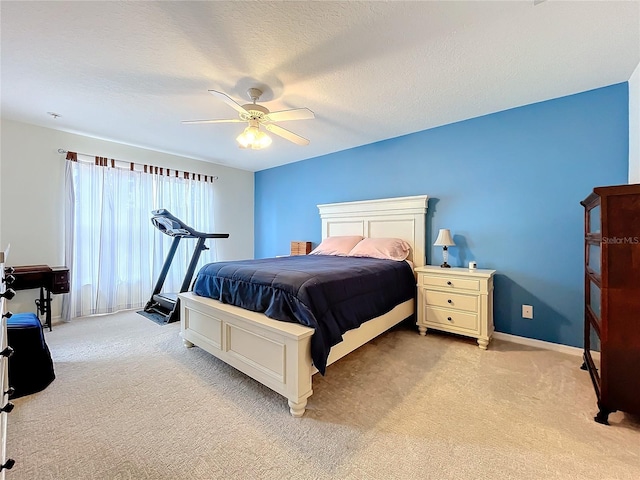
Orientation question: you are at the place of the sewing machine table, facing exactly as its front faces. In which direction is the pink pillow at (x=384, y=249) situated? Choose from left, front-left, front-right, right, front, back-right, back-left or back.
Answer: front

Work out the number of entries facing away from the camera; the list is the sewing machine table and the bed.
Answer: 0

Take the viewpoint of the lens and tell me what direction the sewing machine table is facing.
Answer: facing the viewer and to the right of the viewer

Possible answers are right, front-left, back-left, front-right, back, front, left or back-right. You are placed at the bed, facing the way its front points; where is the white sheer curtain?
right

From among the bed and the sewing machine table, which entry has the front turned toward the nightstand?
the sewing machine table

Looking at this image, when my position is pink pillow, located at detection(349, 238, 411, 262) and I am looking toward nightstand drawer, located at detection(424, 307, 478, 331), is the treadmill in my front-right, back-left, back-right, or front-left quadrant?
back-right

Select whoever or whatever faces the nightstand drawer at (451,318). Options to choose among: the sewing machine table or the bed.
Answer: the sewing machine table

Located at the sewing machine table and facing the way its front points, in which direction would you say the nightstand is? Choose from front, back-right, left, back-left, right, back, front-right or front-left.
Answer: front

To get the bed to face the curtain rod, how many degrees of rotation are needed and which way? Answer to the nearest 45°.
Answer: approximately 90° to its right

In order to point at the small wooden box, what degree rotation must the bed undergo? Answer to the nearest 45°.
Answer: approximately 135° to its right

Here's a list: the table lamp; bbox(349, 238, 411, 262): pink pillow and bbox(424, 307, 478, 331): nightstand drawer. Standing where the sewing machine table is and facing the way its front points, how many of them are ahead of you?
3

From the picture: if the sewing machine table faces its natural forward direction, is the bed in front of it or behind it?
in front

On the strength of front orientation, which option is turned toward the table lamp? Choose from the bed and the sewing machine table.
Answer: the sewing machine table
